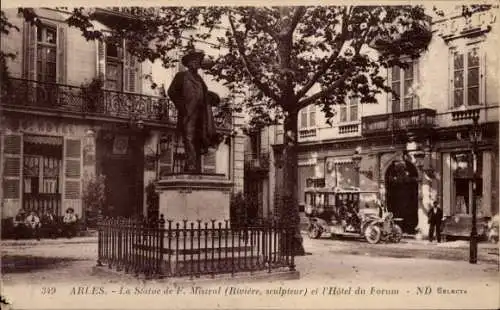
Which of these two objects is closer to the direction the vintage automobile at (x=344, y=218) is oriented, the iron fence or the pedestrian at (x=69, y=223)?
the iron fence

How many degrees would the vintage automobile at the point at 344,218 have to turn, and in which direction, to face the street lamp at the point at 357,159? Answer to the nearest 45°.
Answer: approximately 135° to its left

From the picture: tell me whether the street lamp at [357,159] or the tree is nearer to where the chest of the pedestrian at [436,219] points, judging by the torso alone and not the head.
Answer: the tree

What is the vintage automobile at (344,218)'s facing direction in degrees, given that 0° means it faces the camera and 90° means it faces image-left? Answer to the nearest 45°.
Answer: approximately 315°

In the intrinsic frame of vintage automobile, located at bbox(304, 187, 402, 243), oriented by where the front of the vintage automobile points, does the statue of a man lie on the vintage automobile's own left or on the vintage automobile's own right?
on the vintage automobile's own right

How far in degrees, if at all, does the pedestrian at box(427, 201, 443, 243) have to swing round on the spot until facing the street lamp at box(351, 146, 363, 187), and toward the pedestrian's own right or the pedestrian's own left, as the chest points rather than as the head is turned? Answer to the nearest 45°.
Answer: approximately 135° to the pedestrian's own right

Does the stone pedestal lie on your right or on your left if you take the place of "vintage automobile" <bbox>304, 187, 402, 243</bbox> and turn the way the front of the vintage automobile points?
on your right

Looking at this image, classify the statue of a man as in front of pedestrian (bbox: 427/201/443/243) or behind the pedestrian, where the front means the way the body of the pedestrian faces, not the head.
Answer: in front

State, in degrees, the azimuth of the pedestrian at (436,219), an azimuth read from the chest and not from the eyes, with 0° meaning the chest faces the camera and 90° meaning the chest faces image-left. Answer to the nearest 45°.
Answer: approximately 0°

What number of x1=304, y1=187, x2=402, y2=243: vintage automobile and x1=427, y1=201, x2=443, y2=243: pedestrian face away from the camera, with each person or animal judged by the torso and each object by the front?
0
